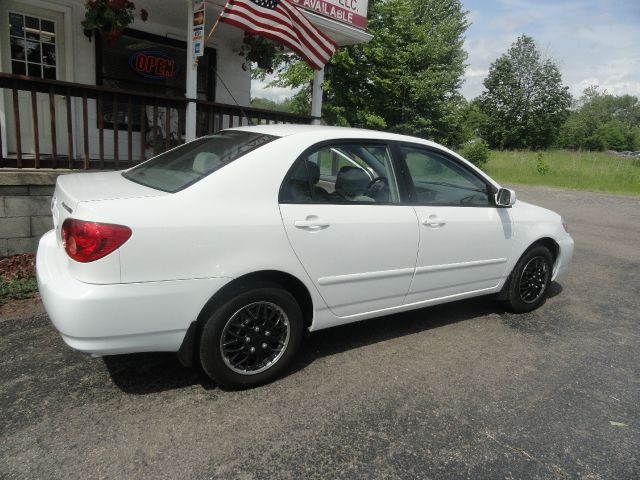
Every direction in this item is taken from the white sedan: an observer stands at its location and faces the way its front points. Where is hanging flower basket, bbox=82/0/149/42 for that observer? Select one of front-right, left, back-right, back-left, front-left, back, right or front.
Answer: left

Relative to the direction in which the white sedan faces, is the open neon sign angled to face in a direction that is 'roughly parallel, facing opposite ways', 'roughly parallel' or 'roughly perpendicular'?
roughly perpendicular

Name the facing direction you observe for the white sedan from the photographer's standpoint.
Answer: facing away from the viewer and to the right of the viewer

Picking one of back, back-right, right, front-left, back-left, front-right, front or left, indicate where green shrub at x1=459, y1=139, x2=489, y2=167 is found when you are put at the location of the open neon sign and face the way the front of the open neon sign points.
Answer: left

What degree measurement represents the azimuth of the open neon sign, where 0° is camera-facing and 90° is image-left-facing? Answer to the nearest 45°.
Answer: approximately 315°

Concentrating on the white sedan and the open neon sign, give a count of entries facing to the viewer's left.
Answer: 0

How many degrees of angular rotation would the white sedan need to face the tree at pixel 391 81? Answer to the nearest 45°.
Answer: approximately 45° to its left

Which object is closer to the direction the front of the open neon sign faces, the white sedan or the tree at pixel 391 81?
the white sedan

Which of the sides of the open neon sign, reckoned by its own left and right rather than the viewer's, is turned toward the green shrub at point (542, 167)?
left

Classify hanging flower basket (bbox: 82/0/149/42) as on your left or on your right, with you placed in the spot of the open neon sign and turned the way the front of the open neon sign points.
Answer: on your right

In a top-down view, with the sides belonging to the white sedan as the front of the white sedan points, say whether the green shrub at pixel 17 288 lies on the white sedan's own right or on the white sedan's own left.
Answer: on the white sedan's own left
